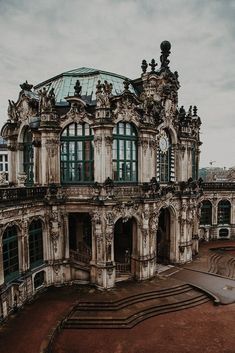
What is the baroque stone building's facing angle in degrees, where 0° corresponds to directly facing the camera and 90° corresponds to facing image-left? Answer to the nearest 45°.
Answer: approximately 315°
